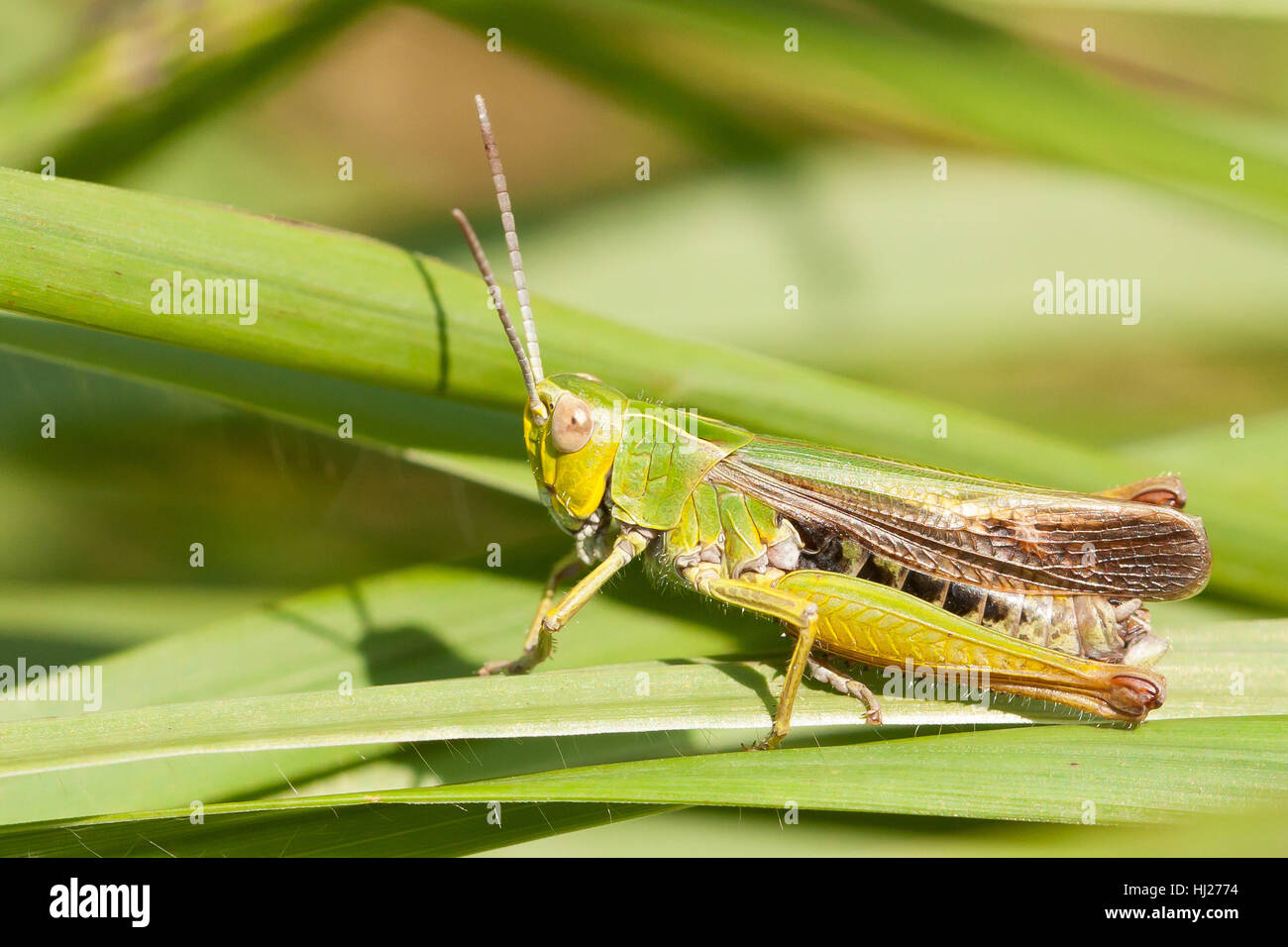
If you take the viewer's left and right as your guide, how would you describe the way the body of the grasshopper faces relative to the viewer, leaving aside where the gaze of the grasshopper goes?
facing to the left of the viewer
